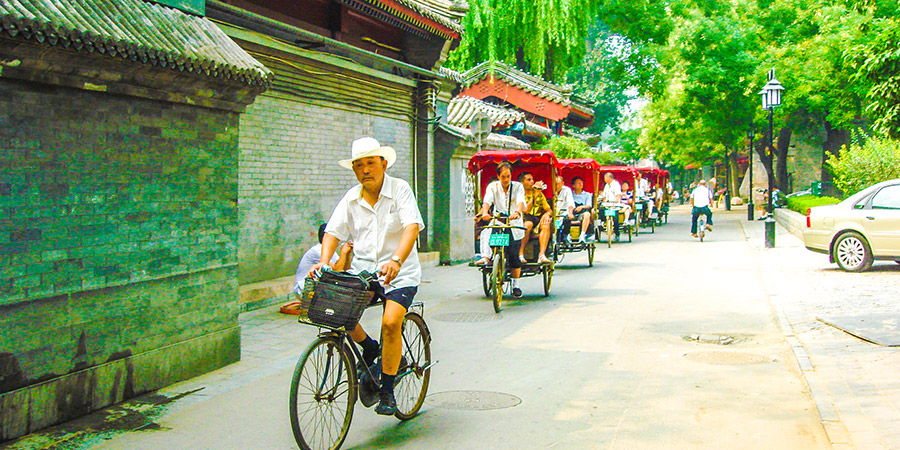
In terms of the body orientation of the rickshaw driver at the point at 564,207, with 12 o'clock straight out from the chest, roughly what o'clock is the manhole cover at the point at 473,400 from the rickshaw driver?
The manhole cover is roughly at 12 o'clock from the rickshaw driver.

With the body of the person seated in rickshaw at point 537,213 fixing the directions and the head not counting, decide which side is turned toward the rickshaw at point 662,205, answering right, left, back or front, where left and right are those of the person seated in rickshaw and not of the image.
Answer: back

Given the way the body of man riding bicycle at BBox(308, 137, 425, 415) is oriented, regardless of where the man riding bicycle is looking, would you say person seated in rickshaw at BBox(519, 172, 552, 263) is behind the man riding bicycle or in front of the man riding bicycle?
behind

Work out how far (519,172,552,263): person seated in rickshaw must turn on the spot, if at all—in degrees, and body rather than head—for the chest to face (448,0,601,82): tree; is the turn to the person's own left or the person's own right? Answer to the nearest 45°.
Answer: approximately 180°

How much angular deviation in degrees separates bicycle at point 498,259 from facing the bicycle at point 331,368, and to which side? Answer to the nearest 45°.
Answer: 0° — it already faces it

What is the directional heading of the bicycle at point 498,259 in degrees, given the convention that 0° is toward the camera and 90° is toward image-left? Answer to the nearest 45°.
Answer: approximately 0°
